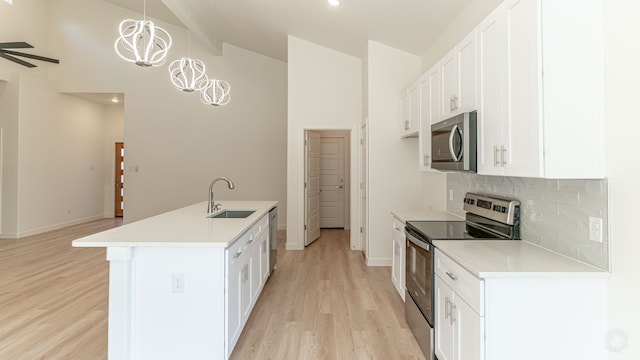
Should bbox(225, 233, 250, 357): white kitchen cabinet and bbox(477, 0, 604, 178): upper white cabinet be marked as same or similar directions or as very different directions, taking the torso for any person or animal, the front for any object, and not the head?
very different directions

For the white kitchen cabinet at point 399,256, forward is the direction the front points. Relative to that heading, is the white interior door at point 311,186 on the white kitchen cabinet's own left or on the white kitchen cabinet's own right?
on the white kitchen cabinet's own right

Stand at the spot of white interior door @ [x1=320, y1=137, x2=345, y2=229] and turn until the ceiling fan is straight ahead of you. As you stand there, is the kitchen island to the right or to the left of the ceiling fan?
left

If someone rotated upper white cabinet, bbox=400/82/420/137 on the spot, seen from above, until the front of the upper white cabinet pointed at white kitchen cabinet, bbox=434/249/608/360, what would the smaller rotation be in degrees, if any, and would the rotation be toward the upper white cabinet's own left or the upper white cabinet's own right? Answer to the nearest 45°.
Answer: approximately 90° to the upper white cabinet's own left

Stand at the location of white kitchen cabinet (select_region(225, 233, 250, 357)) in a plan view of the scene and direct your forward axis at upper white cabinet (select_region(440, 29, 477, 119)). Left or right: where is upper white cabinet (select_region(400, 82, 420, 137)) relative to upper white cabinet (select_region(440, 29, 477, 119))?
left

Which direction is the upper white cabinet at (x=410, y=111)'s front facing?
to the viewer's left

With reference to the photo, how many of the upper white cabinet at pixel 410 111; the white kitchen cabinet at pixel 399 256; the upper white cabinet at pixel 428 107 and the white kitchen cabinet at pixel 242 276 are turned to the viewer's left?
3

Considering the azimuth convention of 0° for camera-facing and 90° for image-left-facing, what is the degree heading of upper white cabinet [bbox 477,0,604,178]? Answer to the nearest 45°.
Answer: approximately 45°

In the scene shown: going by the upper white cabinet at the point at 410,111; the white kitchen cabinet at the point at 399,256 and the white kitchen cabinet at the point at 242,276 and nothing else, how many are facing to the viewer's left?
2
